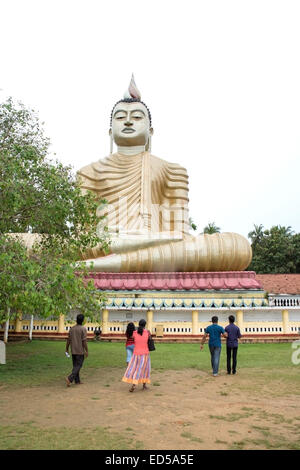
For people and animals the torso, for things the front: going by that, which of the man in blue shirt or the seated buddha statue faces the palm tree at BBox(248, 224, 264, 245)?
the man in blue shirt

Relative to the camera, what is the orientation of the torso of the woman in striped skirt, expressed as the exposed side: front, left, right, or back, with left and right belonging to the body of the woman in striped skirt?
back

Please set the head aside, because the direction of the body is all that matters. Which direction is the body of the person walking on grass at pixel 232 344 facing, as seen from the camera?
away from the camera

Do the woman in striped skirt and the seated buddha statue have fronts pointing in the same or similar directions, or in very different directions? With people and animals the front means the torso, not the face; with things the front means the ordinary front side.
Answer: very different directions

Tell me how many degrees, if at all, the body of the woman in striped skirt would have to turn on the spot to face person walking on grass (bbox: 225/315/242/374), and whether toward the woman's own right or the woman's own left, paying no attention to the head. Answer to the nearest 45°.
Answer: approximately 45° to the woman's own right

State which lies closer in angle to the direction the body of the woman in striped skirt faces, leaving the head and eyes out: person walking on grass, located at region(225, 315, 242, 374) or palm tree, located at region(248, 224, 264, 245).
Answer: the palm tree

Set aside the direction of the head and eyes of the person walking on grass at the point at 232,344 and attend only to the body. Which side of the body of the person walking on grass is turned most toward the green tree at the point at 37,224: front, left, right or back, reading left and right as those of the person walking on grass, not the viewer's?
left

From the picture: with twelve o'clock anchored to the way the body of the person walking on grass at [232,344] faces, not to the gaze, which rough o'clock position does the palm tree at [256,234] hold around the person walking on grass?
The palm tree is roughly at 12 o'clock from the person walking on grass.

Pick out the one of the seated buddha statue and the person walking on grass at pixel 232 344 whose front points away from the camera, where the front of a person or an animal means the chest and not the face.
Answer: the person walking on grass

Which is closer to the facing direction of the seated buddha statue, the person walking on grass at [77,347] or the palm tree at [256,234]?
the person walking on grass

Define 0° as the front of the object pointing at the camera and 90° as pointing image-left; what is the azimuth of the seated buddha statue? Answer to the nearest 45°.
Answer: approximately 0°

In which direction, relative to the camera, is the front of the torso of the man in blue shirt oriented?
away from the camera
